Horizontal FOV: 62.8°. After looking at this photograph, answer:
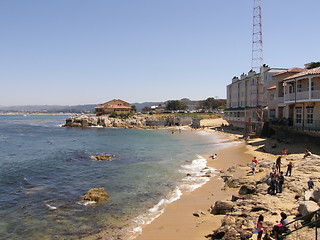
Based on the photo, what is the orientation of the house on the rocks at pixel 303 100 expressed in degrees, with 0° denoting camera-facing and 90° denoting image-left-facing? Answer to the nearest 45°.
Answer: approximately 45°

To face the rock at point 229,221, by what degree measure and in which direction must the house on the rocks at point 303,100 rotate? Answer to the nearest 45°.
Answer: approximately 45° to its left

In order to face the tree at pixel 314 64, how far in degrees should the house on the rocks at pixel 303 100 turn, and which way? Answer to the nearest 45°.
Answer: approximately 135° to its right

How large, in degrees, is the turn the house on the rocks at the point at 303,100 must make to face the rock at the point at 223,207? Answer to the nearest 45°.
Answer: approximately 45° to its left

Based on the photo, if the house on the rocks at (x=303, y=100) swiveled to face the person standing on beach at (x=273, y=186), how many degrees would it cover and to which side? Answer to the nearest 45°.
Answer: approximately 45° to its left

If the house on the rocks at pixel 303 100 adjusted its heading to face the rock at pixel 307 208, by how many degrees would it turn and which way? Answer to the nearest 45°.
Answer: approximately 45° to its left

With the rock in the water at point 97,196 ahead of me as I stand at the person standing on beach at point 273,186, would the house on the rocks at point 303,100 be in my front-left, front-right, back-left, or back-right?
back-right

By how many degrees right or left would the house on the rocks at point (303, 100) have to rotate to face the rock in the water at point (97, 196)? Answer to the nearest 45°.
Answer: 0° — it already faces it

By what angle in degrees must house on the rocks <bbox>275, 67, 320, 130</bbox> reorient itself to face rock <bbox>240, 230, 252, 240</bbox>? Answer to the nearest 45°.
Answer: approximately 45° to its left
